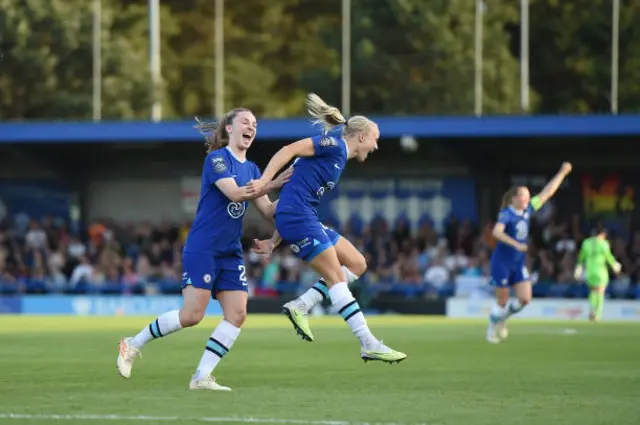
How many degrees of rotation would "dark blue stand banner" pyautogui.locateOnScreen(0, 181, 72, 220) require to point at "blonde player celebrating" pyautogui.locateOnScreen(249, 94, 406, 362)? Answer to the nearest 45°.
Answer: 0° — it already faces them

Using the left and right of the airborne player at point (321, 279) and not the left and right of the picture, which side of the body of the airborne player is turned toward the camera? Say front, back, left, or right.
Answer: right

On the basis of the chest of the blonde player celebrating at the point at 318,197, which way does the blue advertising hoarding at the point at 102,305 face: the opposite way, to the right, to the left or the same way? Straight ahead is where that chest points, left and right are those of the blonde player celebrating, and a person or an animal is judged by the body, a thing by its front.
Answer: to the right

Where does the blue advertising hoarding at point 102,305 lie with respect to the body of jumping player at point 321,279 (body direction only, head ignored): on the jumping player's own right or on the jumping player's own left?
on the jumping player's own left

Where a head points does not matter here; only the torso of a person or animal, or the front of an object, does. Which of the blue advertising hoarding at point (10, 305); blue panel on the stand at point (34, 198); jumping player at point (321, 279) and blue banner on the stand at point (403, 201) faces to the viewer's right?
the jumping player

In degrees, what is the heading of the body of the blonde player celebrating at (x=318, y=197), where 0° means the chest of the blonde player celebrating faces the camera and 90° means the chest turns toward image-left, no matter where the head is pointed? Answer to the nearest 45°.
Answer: approximately 270°

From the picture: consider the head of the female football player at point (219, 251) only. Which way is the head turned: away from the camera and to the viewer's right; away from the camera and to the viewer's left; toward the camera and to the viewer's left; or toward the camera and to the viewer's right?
toward the camera and to the viewer's right

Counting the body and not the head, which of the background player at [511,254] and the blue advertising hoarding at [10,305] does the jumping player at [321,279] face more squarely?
the background player

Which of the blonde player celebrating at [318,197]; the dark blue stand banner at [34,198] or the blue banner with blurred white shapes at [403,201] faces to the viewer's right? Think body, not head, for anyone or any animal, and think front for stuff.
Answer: the blonde player celebrating

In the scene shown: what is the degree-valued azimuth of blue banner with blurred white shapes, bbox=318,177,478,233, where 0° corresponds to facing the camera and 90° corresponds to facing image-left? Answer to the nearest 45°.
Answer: approximately 0°

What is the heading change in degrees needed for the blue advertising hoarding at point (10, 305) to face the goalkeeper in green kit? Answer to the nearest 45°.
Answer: approximately 45° to its left
